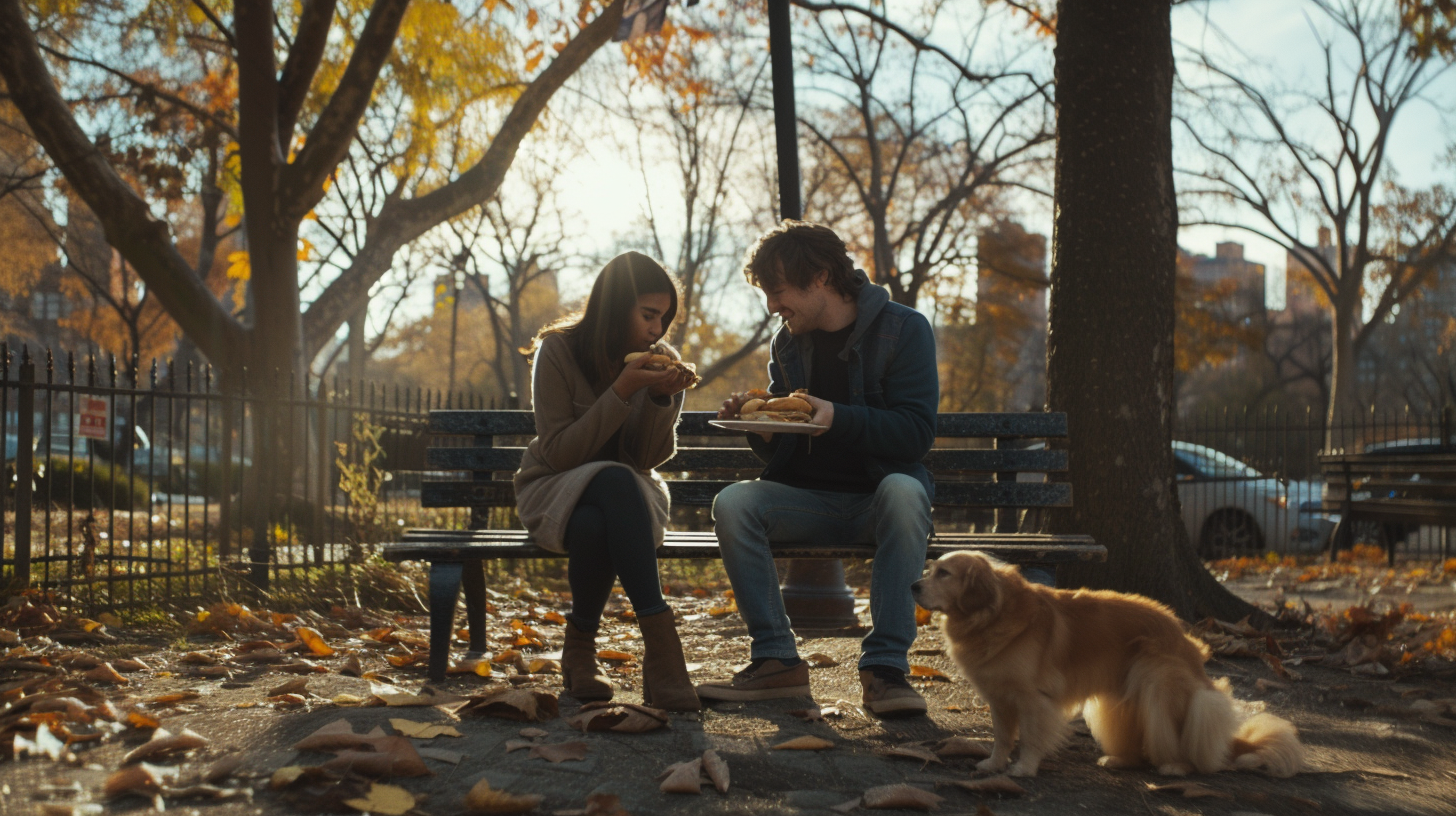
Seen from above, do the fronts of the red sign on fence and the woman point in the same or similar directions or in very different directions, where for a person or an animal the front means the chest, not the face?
same or similar directions

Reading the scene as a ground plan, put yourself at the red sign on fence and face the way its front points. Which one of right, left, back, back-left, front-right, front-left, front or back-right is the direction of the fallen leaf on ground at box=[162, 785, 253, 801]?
front

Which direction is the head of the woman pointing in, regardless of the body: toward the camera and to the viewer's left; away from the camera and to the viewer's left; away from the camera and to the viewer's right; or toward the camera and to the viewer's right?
toward the camera and to the viewer's right

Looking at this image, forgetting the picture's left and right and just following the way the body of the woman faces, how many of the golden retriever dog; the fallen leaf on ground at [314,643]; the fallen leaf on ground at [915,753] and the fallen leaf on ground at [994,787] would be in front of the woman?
3

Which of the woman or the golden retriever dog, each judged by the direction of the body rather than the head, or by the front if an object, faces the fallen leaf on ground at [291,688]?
the golden retriever dog

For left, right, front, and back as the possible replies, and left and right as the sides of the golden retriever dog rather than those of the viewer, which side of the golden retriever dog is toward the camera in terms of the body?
left

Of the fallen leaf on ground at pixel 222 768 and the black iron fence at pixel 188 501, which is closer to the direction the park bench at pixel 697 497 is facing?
the fallen leaf on ground

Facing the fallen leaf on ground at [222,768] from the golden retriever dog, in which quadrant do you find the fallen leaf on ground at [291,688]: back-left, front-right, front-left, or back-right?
front-right

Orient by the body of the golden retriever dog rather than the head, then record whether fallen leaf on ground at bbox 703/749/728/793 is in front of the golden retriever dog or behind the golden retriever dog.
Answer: in front

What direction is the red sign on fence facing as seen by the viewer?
toward the camera

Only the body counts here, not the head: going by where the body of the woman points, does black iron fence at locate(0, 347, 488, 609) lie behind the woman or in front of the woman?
behind

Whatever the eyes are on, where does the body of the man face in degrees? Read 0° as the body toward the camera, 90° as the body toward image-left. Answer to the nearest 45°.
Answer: approximately 45°

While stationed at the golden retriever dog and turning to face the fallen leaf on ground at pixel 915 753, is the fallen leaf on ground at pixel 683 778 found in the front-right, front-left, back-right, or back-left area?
front-left

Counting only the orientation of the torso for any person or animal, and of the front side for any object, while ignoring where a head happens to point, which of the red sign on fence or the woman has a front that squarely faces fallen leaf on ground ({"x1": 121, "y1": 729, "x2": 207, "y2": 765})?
the red sign on fence

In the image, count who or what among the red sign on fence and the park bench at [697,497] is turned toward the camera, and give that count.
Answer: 2

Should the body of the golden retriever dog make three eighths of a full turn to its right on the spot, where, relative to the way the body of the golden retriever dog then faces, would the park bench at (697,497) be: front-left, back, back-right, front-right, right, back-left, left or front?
left

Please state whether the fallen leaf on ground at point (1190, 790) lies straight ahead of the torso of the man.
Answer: no

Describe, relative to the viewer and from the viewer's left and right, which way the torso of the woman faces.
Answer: facing the viewer and to the right of the viewer

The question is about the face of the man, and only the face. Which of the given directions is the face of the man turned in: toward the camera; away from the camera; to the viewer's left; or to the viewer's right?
to the viewer's left

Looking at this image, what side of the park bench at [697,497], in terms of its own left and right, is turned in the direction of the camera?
front
